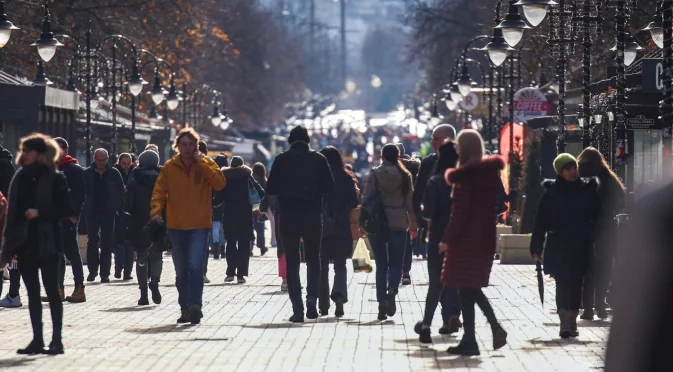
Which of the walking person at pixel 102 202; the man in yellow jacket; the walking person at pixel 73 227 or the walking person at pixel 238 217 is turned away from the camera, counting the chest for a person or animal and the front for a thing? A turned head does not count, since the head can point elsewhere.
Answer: the walking person at pixel 238 217

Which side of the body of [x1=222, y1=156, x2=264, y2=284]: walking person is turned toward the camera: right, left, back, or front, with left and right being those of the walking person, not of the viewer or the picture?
back

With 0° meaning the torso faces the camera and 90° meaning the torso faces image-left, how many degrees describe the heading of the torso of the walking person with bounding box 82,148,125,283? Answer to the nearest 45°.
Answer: approximately 0°

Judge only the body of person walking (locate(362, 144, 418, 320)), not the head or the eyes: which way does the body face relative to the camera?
away from the camera

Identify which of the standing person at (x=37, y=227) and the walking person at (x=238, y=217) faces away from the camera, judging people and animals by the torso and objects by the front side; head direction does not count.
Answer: the walking person at (x=238, y=217)

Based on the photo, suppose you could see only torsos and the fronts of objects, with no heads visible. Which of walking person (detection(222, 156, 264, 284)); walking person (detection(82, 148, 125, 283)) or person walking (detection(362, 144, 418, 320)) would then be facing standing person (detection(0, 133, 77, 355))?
walking person (detection(82, 148, 125, 283))

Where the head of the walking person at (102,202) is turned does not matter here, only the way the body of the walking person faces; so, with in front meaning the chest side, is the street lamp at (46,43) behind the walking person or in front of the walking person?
behind
